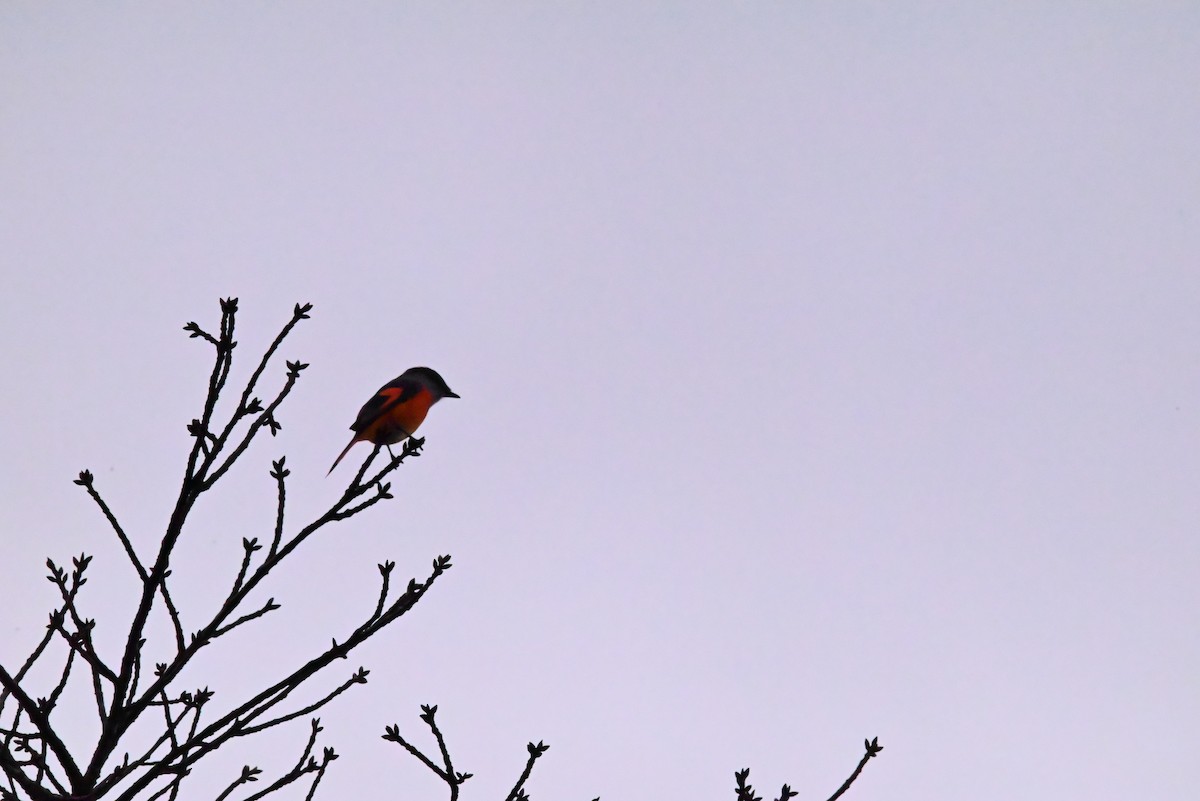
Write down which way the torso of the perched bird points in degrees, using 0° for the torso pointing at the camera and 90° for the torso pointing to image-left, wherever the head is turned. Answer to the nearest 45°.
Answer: approximately 270°

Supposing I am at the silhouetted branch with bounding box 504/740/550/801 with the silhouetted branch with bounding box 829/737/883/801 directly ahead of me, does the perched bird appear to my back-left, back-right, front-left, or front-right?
back-left

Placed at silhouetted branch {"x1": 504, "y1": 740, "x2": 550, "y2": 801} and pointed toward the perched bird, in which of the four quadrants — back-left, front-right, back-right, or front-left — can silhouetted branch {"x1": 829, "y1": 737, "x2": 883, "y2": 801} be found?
back-right

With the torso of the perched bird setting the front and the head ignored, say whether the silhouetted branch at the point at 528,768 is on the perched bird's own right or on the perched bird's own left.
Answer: on the perched bird's own right

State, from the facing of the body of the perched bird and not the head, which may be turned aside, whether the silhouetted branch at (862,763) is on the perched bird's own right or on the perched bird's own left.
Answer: on the perched bird's own right
